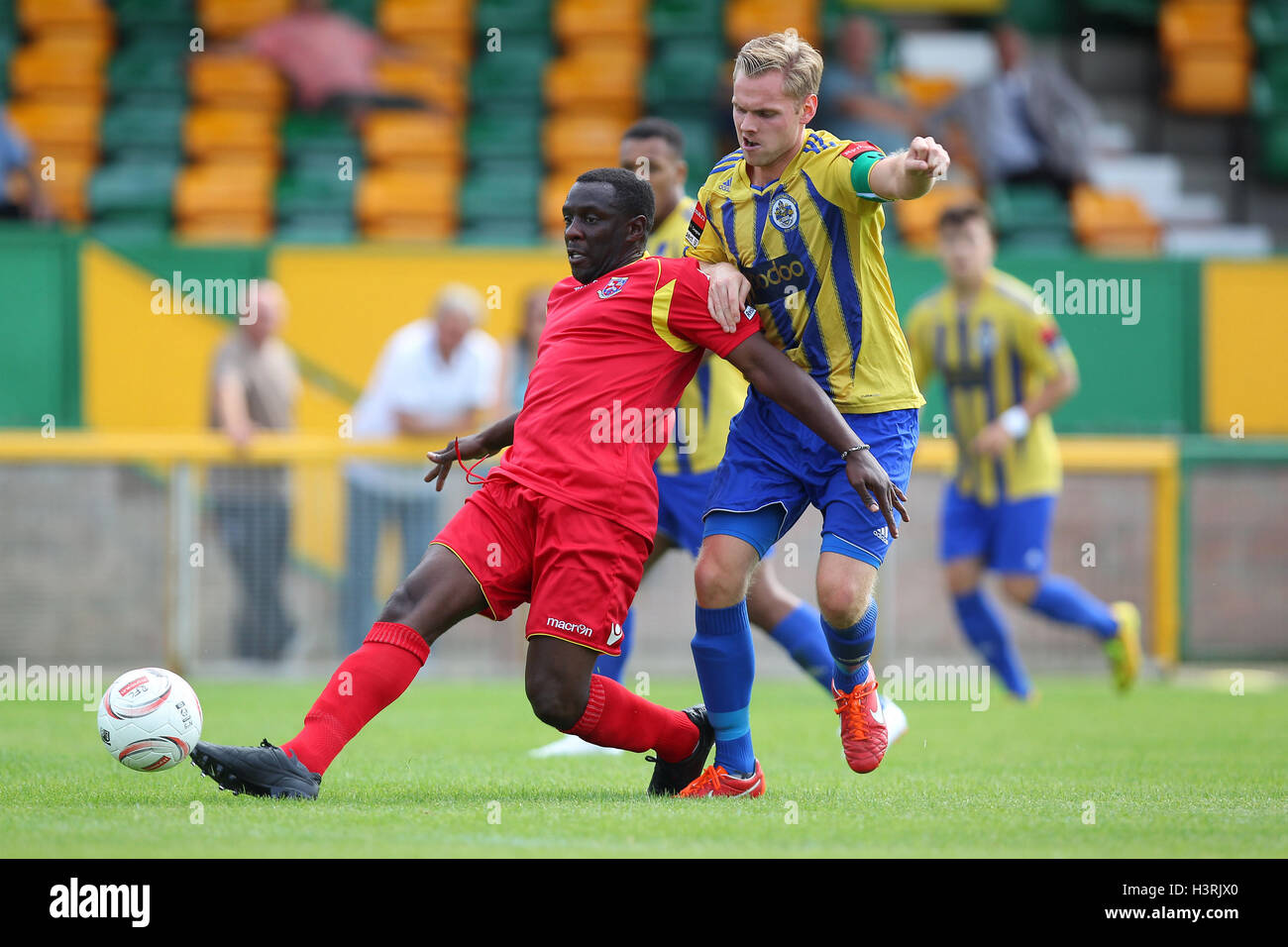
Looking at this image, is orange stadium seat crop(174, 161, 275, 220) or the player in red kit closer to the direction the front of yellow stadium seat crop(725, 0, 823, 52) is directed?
the player in red kit

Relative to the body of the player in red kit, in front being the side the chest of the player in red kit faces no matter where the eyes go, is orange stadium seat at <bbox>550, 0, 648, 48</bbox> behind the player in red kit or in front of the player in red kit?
behind

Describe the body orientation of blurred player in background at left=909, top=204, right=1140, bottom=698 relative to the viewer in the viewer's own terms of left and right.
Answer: facing the viewer and to the left of the viewer

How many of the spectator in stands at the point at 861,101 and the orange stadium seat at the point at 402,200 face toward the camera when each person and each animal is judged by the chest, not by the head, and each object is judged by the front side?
2

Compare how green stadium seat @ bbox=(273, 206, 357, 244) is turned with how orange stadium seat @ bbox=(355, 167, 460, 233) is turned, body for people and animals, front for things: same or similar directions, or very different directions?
same or similar directions

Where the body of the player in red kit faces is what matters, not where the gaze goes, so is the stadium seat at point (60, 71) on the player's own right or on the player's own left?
on the player's own right

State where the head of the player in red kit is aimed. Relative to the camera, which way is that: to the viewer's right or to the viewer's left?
to the viewer's left

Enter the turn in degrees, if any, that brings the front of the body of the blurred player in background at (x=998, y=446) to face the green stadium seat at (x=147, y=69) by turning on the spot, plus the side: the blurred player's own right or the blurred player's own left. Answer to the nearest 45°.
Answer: approximately 90° to the blurred player's own right

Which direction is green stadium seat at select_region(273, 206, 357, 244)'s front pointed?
toward the camera

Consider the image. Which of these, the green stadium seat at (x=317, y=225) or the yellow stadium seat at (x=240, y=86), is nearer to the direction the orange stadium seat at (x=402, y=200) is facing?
the green stadium seat

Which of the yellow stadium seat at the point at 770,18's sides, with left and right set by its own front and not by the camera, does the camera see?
front

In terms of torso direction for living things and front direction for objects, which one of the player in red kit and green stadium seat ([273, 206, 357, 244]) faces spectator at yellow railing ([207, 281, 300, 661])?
the green stadium seat

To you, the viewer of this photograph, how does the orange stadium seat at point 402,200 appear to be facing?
facing the viewer

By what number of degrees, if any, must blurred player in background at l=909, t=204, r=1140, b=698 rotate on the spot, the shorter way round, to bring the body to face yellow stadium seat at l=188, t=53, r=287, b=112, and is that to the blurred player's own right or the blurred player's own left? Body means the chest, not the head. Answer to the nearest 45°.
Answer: approximately 90° to the blurred player's own right

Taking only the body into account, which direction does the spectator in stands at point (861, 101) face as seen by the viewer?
toward the camera

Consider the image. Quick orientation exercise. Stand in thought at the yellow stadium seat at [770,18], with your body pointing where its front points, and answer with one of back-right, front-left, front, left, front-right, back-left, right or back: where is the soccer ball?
front

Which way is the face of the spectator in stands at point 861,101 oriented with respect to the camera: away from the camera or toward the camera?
toward the camera
